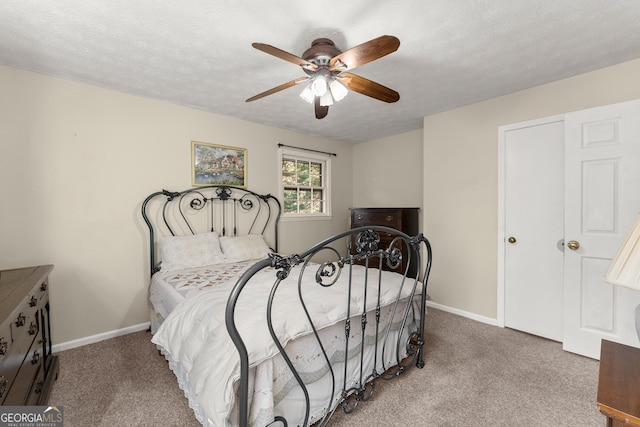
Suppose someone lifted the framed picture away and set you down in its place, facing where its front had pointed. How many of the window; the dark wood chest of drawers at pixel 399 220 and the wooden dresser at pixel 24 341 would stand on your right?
1

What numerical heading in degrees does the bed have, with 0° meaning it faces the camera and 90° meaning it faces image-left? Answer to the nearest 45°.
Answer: approximately 315°

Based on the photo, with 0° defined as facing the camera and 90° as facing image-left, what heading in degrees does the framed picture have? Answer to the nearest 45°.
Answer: approximately 315°

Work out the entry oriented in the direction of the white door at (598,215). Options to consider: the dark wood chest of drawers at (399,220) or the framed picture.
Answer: the framed picture

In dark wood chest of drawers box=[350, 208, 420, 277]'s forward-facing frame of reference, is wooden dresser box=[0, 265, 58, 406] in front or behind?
in front
